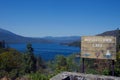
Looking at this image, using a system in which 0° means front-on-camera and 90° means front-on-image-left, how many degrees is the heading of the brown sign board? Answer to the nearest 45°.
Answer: approximately 0°
